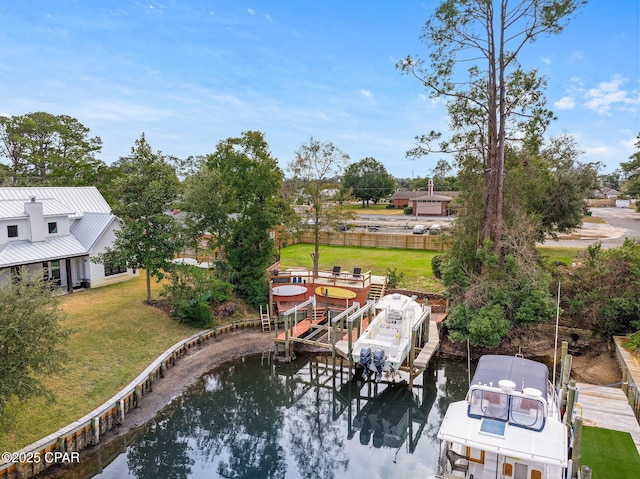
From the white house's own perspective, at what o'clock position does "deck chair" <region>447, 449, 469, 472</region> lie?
The deck chair is roughly at 1 o'clock from the white house.

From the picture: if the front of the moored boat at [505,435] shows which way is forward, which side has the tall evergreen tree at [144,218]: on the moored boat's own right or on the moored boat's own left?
on the moored boat's own left

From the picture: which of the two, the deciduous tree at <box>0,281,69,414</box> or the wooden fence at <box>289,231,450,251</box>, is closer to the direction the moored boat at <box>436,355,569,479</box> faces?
the wooden fence

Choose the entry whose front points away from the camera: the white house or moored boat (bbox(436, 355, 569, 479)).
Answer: the moored boat

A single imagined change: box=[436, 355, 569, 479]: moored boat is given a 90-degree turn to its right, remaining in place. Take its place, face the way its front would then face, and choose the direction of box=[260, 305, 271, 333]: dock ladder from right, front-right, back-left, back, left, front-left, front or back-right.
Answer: back-left

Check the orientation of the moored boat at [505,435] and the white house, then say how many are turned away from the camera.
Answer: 1

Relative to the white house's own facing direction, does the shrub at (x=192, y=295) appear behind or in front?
in front

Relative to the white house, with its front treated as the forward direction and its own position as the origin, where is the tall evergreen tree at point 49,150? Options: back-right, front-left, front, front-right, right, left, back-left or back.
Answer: back-left

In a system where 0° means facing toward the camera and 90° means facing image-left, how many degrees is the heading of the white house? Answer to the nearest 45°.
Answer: approximately 315°

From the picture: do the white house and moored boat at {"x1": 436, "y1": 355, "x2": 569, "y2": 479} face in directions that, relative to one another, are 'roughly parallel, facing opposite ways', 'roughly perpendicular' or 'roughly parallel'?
roughly perpendicular

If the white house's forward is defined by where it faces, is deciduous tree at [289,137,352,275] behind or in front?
in front
